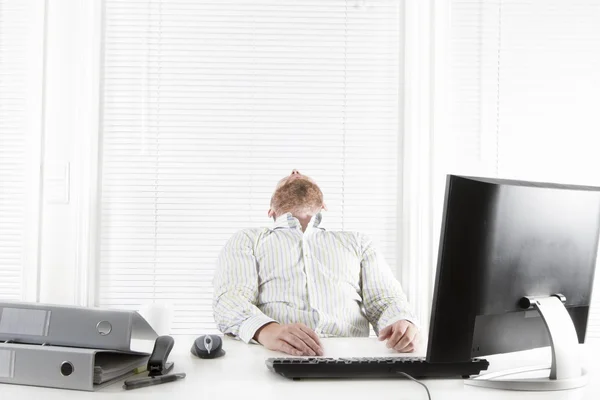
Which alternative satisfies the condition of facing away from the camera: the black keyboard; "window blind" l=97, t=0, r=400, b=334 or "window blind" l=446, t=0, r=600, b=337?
the black keyboard

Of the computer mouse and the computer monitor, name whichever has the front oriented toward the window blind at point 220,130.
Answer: the computer monitor

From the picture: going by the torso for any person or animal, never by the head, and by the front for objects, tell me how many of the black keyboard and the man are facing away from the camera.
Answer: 1

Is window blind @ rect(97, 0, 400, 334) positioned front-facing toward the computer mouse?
yes

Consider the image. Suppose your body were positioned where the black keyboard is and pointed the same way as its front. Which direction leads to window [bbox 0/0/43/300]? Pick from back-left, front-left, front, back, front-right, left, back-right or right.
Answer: front-left

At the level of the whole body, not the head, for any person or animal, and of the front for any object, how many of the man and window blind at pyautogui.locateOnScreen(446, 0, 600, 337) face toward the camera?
2

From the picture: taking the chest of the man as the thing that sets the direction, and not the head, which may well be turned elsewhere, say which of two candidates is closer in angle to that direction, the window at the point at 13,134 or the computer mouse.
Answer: the computer mouse

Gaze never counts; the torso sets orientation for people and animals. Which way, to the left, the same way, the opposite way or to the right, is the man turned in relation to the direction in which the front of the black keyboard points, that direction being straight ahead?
the opposite way

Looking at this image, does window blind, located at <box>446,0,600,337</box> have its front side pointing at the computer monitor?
yes

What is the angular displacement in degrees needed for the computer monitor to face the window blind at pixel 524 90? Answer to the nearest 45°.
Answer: approximately 45° to its right

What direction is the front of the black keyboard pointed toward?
away from the camera
